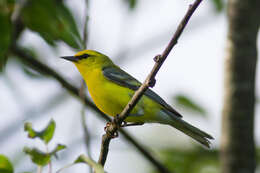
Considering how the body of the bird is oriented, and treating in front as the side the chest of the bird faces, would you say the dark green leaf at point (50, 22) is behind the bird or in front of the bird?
in front

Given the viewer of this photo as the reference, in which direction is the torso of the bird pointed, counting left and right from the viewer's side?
facing to the left of the viewer

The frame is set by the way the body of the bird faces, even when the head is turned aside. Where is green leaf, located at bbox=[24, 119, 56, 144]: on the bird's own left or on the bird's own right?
on the bird's own left
